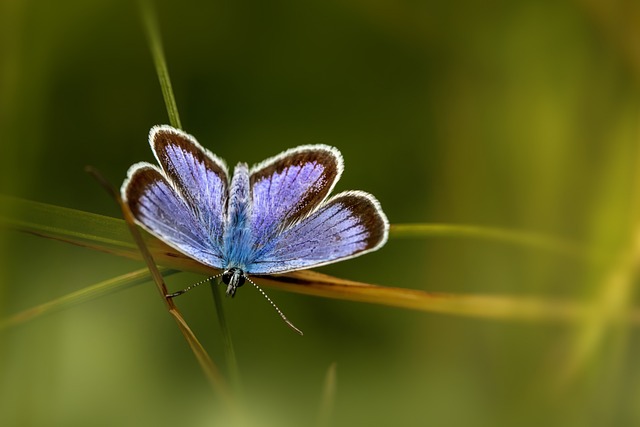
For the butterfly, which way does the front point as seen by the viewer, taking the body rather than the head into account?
toward the camera
